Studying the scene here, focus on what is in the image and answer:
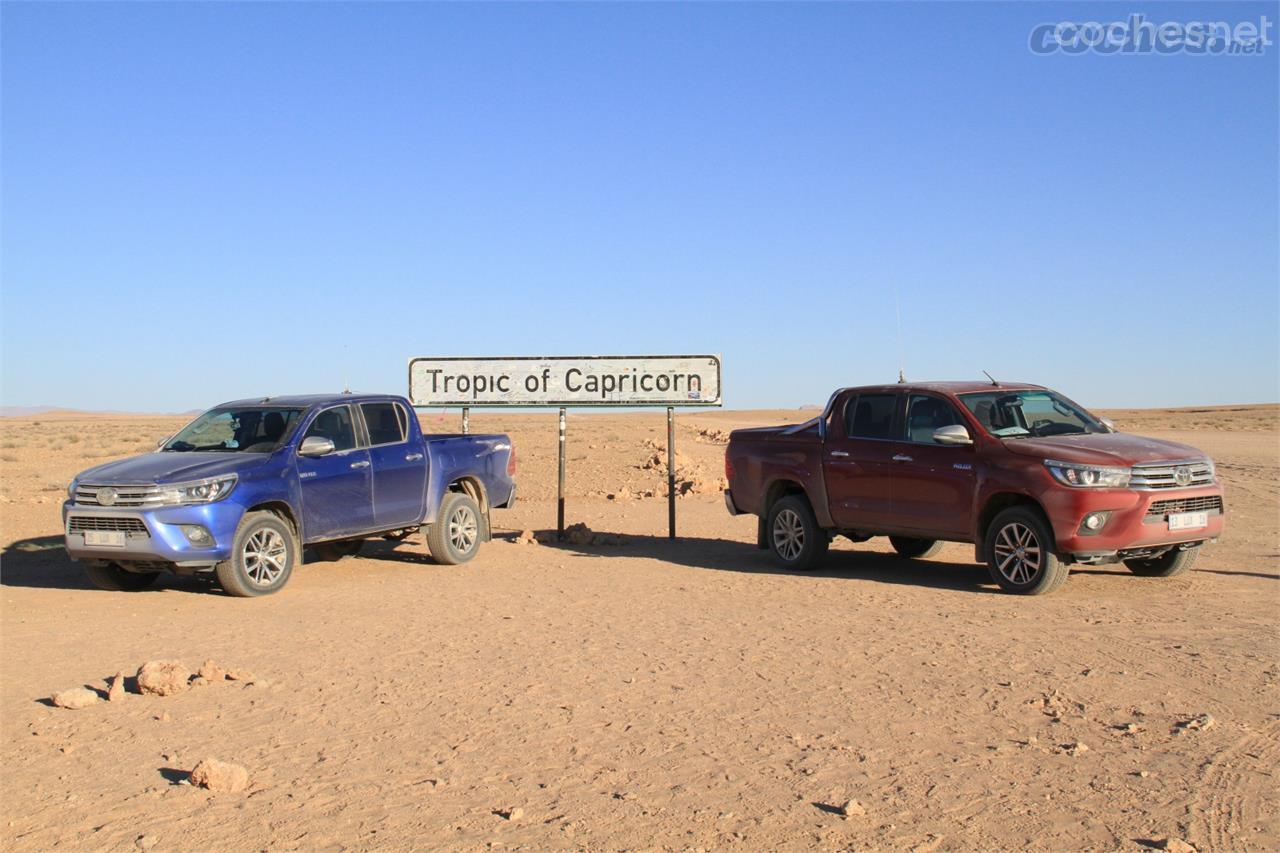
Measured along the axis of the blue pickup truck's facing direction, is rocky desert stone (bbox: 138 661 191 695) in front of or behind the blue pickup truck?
in front

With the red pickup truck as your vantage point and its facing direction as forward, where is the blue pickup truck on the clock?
The blue pickup truck is roughly at 4 o'clock from the red pickup truck.

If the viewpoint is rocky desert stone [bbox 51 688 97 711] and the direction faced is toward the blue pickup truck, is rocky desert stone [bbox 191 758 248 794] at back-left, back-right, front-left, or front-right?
back-right

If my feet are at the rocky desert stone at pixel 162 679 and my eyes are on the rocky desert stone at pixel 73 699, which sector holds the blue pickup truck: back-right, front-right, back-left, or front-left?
back-right

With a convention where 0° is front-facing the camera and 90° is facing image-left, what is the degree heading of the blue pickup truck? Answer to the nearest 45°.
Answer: approximately 45°

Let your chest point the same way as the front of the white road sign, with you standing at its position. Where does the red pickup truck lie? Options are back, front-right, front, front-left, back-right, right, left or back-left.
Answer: front-left

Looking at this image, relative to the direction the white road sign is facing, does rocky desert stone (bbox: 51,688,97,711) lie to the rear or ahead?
ahead

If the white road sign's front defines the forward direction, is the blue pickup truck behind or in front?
in front

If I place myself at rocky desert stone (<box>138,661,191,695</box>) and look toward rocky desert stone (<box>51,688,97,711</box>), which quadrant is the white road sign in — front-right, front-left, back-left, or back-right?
back-right

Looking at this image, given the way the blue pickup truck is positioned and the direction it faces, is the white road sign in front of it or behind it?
behind

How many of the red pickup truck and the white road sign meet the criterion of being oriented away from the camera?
0

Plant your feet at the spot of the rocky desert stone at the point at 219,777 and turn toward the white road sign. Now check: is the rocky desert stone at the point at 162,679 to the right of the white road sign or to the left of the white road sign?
left

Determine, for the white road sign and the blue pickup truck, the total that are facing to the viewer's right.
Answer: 0

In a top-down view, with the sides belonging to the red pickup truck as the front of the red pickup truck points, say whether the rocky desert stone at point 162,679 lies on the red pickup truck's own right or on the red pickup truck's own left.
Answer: on the red pickup truck's own right

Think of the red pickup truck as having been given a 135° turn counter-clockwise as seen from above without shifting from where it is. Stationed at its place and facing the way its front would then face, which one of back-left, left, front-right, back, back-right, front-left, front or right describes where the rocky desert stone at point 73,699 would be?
back-left

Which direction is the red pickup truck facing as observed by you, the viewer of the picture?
facing the viewer and to the right of the viewer

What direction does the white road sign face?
toward the camera
